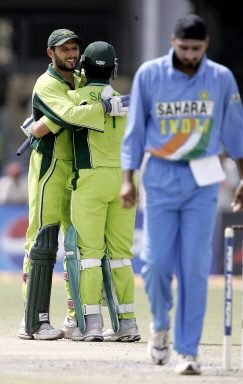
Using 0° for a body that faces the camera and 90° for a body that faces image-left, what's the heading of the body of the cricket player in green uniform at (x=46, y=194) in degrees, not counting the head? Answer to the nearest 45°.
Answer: approximately 315°

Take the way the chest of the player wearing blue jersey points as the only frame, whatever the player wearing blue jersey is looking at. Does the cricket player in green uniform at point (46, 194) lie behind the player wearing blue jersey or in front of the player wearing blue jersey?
behind

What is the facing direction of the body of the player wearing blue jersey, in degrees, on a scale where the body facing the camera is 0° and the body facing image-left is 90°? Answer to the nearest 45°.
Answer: approximately 0°
